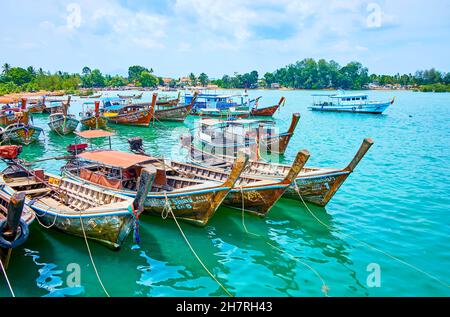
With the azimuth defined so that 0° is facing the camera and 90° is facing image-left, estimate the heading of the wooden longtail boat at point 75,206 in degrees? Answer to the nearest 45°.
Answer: approximately 315°

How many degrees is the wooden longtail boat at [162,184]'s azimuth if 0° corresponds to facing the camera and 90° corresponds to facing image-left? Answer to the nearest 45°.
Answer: approximately 315°

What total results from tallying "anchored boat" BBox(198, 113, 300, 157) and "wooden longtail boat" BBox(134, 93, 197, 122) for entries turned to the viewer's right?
2

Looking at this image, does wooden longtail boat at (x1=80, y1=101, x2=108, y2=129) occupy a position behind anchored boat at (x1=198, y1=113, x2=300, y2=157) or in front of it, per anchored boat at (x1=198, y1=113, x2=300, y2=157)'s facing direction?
behind

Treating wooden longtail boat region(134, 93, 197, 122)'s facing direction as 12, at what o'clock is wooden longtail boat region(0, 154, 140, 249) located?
wooden longtail boat region(0, 154, 140, 249) is roughly at 3 o'clock from wooden longtail boat region(134, 93, 197, 122).

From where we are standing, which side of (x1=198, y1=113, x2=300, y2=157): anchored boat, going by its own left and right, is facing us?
right

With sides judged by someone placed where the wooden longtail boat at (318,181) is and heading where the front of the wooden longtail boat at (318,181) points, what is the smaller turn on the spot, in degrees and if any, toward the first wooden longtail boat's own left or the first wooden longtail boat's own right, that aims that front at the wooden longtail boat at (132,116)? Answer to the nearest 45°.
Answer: approximately 180°

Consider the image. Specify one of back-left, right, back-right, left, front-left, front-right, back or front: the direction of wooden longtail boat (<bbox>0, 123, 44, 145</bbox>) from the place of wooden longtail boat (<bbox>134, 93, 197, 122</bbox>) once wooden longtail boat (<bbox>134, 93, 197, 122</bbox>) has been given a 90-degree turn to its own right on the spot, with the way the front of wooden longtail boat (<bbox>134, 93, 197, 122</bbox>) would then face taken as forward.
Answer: front-right

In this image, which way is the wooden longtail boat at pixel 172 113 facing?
to the viewer's right

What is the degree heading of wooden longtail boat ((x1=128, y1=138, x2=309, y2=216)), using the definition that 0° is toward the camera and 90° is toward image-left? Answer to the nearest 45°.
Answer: approximately 315°

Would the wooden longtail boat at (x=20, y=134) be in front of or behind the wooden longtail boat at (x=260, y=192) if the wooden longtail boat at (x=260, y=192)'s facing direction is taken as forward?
behind
